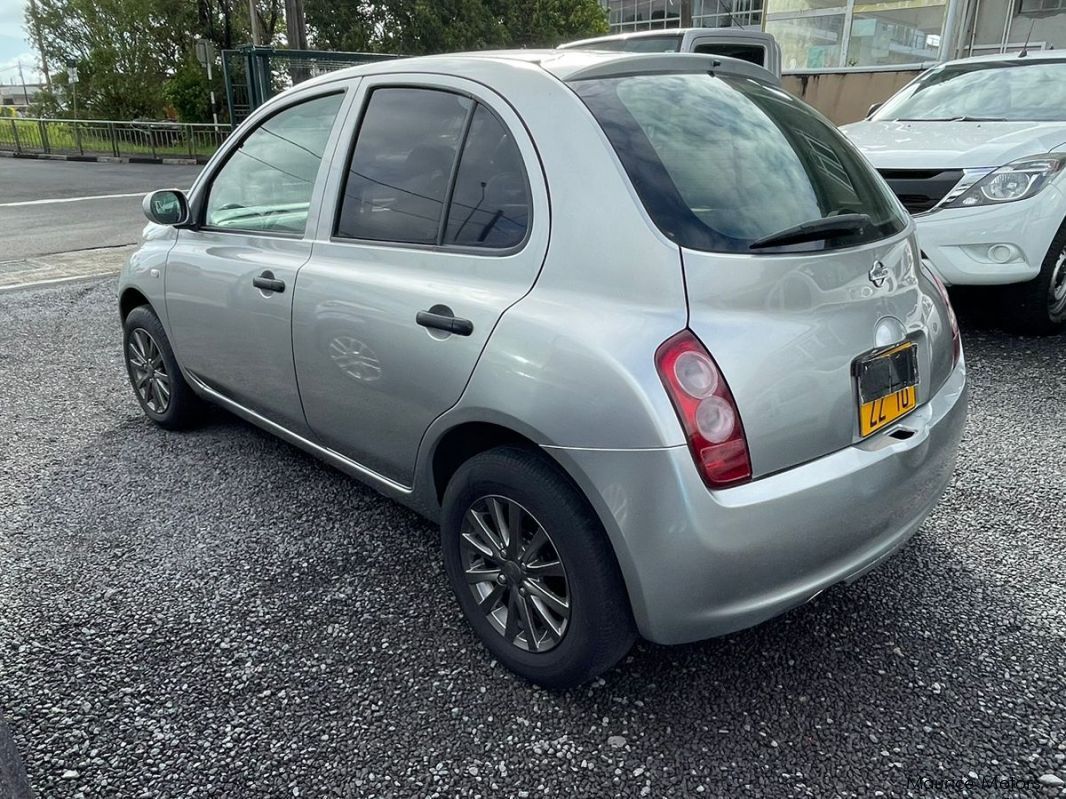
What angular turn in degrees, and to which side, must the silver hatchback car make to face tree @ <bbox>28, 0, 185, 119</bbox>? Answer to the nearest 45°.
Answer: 0° — it already faces it

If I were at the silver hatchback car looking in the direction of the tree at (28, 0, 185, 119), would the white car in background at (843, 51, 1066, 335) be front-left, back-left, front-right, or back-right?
front-right

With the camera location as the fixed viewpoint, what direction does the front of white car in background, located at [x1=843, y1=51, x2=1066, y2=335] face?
facing the viewer and to the left of the viewer

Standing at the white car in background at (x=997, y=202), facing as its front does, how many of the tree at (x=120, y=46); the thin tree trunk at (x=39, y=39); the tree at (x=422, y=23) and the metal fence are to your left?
0

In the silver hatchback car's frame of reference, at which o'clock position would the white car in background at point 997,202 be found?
The white car in background is roughly at 3 o'clock from the silver hatchback car.

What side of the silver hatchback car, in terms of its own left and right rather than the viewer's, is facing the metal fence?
front

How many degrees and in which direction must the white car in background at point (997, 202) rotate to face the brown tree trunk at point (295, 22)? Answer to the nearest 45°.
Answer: approximately 90° to its right

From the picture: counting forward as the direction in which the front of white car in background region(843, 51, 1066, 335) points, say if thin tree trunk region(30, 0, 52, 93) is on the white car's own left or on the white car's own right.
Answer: on the white car's own right

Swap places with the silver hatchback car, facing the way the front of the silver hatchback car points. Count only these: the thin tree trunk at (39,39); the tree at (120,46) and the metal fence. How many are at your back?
0

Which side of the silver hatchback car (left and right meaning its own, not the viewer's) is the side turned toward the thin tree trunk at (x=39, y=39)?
front

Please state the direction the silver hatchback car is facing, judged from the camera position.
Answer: facing away from the viewer and to the left of the viewer

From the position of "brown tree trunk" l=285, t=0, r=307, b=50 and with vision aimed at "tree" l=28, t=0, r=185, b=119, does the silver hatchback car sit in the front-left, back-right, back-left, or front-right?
back-left

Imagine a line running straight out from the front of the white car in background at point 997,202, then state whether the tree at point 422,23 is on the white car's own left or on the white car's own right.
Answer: on the white car's own right

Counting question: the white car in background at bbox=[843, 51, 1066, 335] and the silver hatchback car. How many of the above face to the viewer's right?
0

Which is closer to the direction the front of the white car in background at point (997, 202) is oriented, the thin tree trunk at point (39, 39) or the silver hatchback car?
the silver hatchback car

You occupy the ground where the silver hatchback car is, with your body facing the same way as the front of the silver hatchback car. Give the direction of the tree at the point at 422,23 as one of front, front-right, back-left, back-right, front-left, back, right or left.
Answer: front-right
